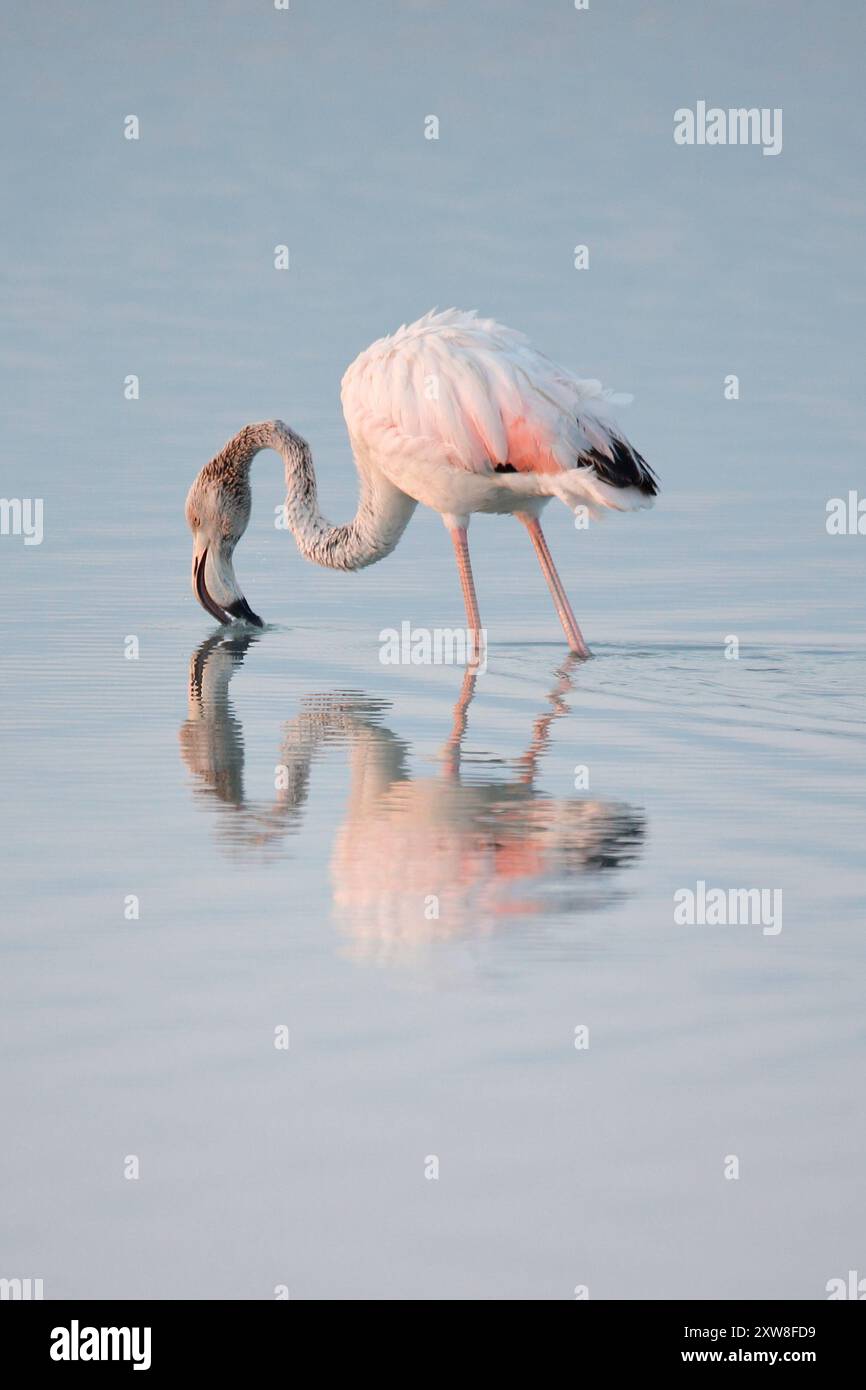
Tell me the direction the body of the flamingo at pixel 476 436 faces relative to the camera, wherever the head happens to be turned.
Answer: to the viewer's left
